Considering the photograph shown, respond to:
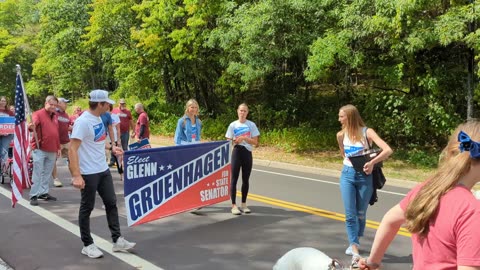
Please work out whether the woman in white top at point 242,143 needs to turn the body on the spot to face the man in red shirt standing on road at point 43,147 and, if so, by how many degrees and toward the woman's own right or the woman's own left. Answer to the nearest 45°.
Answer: approximately 90° to the woman's own right

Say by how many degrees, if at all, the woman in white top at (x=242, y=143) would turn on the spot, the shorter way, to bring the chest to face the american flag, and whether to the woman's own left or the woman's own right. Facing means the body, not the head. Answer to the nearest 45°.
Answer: approximately 90° to the woman's own right

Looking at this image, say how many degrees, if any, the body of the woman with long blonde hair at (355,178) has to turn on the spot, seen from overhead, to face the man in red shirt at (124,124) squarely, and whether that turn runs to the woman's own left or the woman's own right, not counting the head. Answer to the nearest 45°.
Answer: approximately 90° to the woman's own right

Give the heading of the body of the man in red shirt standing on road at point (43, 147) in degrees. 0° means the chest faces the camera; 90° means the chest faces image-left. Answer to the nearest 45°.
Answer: approximately 315°

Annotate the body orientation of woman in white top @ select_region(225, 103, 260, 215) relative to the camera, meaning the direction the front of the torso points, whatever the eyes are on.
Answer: toward the camera

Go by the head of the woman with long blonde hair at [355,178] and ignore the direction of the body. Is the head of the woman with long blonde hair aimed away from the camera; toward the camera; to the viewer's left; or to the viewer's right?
to the viewer's left

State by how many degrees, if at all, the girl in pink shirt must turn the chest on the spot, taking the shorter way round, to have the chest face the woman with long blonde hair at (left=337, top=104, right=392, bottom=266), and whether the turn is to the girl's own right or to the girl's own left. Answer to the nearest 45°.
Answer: approximately 45° to the girl's own left

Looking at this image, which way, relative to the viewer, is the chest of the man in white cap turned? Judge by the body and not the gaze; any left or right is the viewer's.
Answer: facing the viewer and to the right of the viewer

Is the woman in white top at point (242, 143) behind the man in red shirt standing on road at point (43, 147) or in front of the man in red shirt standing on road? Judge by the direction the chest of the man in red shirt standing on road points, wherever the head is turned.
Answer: in front

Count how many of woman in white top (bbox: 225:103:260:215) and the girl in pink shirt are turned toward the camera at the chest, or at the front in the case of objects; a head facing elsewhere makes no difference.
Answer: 1
